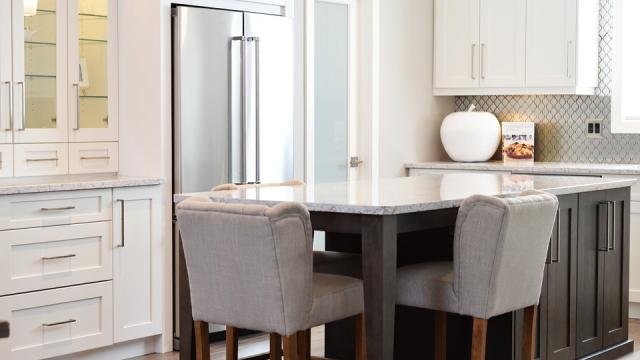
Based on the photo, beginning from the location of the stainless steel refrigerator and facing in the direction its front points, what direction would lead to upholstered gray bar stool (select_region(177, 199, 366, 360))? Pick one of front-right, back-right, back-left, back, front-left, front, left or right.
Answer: front-right

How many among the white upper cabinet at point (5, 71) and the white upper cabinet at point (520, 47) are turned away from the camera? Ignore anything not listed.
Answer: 0

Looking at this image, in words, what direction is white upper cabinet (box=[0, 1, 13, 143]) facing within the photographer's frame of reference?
facing the viewer

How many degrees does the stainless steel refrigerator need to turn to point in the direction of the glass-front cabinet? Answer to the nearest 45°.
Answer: approximately 135° to its right

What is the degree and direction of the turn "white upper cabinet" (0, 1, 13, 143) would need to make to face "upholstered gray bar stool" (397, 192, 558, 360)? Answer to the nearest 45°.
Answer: approximately 45° to its left

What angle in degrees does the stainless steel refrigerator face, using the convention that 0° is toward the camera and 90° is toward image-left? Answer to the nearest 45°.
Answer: approximately 315°

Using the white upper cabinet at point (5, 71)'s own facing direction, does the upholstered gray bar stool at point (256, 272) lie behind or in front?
in front

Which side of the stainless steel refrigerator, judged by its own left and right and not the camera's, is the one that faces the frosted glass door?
left

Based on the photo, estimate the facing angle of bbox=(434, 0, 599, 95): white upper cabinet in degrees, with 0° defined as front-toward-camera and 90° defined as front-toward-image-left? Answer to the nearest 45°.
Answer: approximately 45°

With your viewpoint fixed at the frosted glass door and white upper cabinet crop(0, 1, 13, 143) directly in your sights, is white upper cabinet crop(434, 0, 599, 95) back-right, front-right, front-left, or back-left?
back-left
